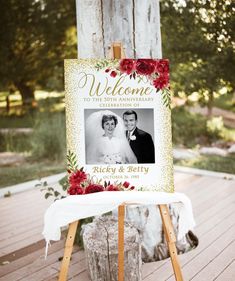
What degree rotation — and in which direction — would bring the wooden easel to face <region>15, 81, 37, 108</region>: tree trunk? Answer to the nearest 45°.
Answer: approximately 180°

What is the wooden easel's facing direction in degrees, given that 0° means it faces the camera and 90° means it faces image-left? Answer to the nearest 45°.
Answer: approximately 0°
